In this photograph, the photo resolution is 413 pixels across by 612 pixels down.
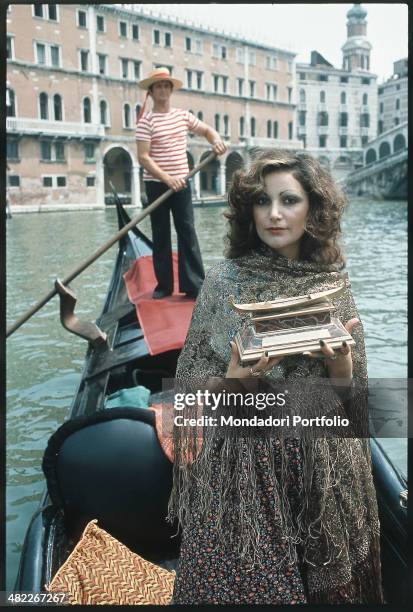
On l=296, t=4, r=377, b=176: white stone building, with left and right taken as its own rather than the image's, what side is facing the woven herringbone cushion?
front

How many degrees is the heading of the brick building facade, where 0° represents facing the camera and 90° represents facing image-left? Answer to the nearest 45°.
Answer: approximately 315°

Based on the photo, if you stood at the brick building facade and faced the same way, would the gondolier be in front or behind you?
in front

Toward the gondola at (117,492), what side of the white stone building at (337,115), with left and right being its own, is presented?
front

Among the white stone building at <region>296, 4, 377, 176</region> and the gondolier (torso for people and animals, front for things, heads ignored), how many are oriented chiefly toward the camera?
2

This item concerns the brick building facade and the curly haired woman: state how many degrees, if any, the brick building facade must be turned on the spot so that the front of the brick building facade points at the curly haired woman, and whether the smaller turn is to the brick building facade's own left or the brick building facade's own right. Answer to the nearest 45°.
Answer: approximately 45° to the brick building facade's own right
